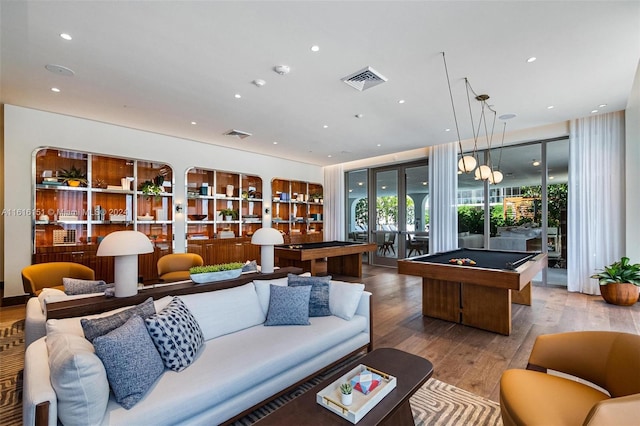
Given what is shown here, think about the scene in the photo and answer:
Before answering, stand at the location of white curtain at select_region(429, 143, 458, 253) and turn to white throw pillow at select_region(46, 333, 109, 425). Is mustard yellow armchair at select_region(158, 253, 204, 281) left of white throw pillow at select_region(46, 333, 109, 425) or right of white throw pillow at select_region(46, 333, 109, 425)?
right

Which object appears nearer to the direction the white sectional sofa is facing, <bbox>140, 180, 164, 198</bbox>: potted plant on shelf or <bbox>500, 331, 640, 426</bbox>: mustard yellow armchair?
the mustard yellow armchair

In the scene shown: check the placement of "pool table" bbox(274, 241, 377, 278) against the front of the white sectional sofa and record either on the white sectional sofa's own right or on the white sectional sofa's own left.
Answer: on the white sectional sofa's own left

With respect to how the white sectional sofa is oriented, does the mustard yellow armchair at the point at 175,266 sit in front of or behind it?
behind

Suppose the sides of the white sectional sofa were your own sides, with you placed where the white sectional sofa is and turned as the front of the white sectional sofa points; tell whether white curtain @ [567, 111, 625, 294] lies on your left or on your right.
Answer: on your left

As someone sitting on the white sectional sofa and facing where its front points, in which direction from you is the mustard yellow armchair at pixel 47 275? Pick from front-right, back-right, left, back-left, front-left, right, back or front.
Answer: back

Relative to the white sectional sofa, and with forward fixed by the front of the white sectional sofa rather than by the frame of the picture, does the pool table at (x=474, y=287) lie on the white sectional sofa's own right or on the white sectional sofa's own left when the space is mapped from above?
on the white sectional sofa's own left

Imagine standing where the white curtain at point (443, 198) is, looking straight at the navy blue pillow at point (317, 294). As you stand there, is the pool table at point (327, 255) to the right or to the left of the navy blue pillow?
right

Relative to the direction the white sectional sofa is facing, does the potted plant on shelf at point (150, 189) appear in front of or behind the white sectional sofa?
behind

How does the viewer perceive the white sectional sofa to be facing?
facing the viewer and to the right of the viewer
